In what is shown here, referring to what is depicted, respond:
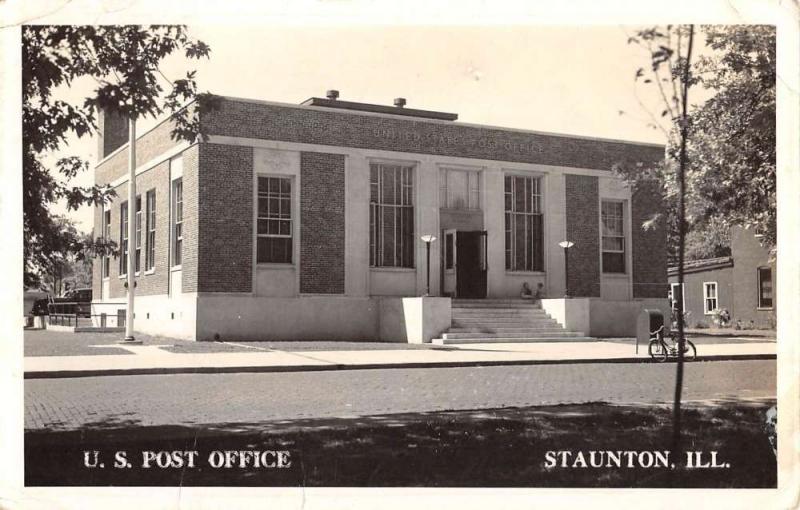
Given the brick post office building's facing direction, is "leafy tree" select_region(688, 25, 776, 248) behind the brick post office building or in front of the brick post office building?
in front

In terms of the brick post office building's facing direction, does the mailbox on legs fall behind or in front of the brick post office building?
in front

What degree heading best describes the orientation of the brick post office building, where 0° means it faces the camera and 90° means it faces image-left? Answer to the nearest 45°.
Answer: approximately 315°

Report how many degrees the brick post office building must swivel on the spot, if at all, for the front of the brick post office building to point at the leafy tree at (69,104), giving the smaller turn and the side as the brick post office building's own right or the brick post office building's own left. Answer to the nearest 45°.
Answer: approximately 45° to the brick post office building's own right
